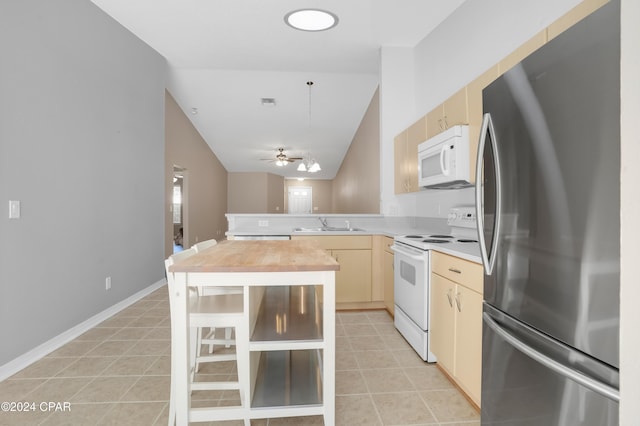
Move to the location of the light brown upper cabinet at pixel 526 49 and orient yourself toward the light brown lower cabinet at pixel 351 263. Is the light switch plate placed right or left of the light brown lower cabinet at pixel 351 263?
left

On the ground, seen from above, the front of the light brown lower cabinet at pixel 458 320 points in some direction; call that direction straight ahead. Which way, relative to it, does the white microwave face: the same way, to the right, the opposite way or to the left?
the same way

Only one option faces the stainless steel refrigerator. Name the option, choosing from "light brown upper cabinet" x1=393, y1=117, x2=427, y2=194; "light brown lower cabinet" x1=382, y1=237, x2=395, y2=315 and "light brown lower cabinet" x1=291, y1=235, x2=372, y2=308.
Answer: "light brown lower cabinet" x1=291, y1=235, x2=372, y2=308

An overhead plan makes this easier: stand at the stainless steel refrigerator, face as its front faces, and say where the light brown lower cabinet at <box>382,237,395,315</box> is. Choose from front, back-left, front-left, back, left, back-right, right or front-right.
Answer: right

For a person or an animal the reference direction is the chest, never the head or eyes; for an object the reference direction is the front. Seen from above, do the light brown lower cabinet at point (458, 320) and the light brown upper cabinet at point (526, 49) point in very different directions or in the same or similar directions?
same or similar directions

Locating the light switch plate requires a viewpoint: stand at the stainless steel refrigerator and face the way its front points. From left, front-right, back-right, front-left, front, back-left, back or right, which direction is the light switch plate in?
front-right

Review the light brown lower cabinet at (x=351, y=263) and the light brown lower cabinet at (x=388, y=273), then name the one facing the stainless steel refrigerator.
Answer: the light brown lower cabinet at (x=351, y=263)

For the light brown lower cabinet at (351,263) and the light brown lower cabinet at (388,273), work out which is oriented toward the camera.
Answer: the light brown lower cabinet at (351,263)

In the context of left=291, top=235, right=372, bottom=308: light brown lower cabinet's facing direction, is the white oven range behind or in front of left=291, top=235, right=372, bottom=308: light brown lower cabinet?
in front

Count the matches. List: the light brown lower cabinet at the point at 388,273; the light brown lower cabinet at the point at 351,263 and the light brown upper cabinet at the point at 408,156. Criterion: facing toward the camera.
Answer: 1

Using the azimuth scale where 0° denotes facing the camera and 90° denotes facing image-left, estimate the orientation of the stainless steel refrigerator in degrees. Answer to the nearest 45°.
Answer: approximately 45°

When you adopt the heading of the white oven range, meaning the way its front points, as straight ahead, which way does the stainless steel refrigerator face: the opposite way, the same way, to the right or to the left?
the same way

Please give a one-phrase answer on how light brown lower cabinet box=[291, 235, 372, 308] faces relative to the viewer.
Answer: facing the viewer

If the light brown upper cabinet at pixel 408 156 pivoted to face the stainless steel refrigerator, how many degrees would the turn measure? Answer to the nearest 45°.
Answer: approximately 90° to its left

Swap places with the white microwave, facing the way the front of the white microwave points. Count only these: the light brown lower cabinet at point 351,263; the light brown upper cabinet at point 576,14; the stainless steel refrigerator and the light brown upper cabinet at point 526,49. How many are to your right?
1
